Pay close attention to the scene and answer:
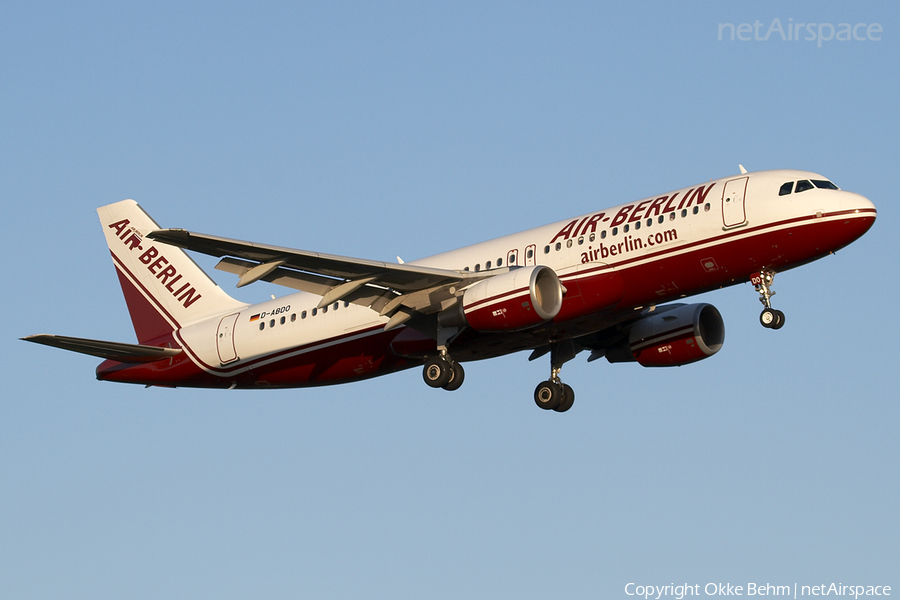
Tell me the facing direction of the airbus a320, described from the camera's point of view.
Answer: facing the viewer and to the right of the viewer
